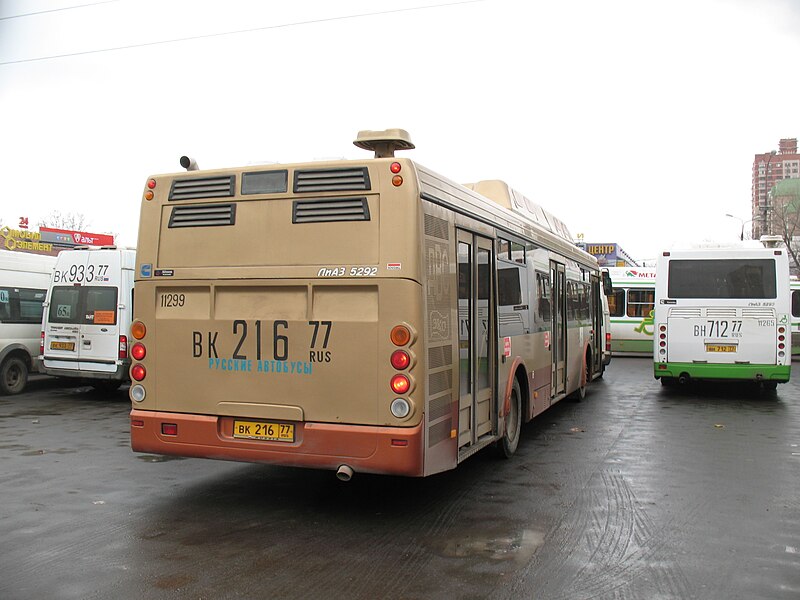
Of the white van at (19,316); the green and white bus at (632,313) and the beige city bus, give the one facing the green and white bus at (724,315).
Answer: the beige city bus

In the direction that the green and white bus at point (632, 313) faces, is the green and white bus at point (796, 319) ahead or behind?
behind

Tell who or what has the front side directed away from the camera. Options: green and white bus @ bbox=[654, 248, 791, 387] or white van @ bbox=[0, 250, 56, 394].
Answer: the green and white bus

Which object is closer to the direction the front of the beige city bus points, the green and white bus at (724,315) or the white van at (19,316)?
the green and white bus

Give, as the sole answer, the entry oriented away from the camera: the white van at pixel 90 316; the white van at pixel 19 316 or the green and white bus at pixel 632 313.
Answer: the white van at pixel 90 316

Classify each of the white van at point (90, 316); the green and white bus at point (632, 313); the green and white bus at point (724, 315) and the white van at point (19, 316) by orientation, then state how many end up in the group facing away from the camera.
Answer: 2

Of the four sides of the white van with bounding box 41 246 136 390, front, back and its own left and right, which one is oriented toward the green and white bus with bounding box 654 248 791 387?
right

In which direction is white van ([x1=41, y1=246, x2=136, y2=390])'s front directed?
away from the camera

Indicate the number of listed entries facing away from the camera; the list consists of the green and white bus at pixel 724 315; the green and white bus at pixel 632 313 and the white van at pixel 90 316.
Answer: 2

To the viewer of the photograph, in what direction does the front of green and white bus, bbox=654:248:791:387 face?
facing away from the viewer

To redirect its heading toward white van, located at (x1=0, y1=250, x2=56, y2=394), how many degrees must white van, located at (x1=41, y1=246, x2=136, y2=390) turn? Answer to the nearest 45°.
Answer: approximately 45° to its left

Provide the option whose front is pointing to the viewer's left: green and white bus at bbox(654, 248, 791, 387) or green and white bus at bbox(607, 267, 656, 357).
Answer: green and white bus at bbox(607, 267, 656, 357)

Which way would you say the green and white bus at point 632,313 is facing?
to the viewer's left
